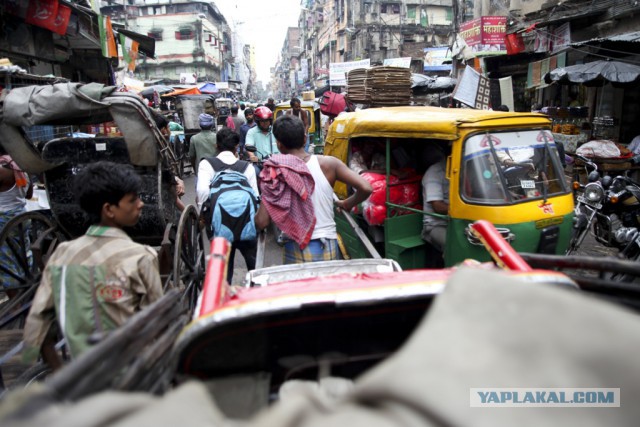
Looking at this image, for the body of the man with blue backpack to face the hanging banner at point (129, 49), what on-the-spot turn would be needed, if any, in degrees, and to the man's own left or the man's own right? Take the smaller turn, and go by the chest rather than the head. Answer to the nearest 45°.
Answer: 0° — they already face it

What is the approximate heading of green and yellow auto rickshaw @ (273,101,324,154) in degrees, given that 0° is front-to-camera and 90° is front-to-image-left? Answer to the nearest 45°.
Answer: approximately 0°

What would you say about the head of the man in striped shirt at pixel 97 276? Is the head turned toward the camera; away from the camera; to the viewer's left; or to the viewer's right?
to the viewer's right

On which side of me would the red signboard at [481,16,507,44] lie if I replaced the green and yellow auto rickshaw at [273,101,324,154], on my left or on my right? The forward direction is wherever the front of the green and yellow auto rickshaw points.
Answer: on my left

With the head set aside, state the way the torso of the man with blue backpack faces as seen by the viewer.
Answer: away from the camera

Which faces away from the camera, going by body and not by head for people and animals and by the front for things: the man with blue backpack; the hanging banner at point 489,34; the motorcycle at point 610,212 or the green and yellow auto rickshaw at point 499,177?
the man with blue backpack

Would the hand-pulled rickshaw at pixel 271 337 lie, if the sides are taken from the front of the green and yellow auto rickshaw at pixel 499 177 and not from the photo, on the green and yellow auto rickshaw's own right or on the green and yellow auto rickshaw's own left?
on the green and yellow auto rickshaw's own right

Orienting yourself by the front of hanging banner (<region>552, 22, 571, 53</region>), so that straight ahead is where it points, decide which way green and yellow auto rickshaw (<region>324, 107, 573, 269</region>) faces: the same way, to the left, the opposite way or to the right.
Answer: to the left

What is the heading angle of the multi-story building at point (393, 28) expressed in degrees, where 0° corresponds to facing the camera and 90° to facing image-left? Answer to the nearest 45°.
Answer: approximately 45°

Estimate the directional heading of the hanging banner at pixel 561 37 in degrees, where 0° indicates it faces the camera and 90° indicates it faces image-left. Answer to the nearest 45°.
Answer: approximately 45°

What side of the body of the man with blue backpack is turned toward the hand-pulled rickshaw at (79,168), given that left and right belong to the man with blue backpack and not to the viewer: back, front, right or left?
left

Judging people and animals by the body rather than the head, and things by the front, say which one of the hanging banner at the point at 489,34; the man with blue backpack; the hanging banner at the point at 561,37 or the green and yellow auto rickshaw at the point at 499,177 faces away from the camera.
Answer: the man with blue backpack
